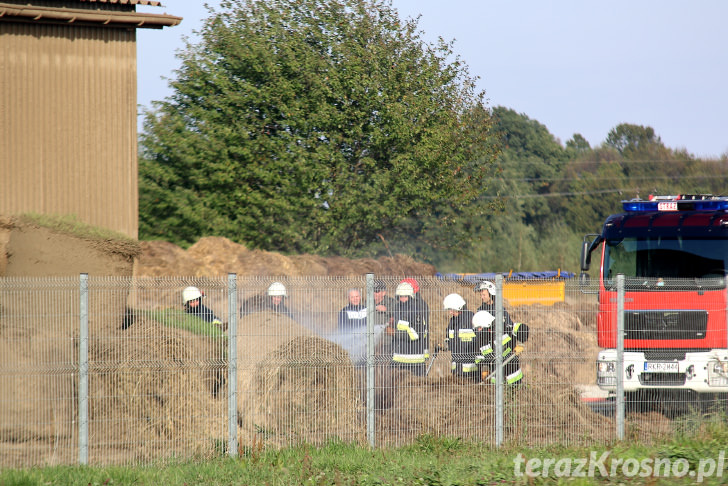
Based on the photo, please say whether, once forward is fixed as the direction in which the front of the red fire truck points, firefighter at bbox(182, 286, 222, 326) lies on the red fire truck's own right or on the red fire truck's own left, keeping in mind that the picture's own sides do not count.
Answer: on the red fire truck's own right

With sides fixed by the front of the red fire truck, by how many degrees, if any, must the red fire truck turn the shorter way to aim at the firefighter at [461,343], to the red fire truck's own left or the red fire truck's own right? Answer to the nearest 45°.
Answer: approximately 45° to the red fire truck's own right

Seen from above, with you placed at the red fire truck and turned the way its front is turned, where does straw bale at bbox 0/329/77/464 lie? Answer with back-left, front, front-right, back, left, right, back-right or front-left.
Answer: front-right

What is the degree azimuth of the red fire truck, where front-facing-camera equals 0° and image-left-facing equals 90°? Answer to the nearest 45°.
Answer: approximately 0°
